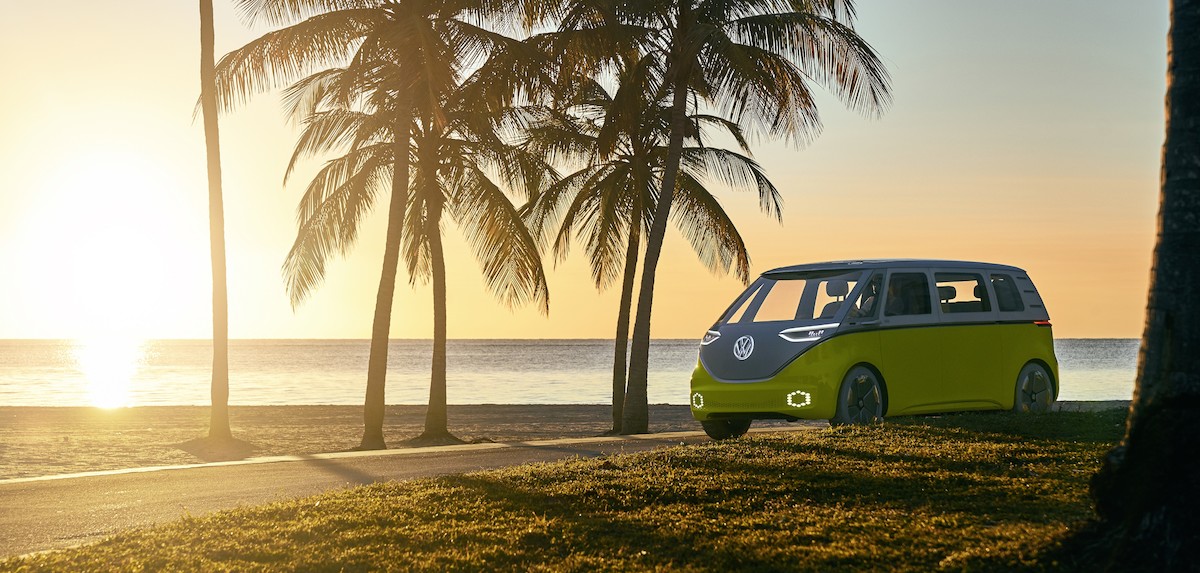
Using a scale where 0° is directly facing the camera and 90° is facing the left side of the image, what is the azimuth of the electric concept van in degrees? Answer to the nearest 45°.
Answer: approximately 45°

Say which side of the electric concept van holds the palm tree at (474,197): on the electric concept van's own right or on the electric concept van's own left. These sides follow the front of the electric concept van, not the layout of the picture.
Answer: on the electric concept van's own right
